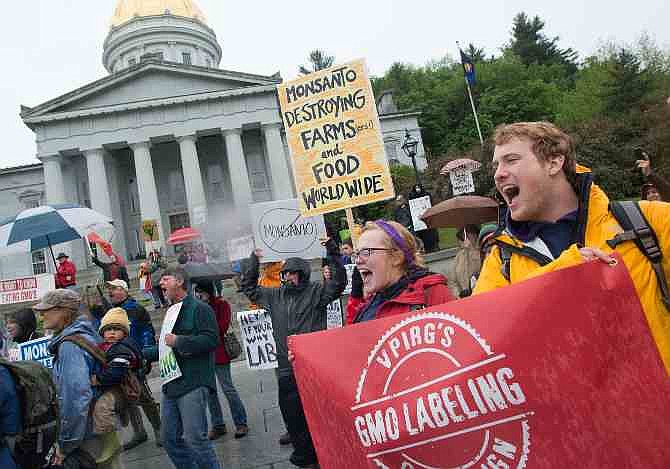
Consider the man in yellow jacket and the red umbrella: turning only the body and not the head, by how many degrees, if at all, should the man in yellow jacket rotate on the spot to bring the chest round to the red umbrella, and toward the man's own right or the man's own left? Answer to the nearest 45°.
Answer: approximately 90° to the man's own right

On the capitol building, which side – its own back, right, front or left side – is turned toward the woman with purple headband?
front

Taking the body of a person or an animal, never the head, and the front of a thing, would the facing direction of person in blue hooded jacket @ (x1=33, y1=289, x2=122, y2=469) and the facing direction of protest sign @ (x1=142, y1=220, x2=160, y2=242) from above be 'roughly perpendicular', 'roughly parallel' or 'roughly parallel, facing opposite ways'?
roughly perpendicular

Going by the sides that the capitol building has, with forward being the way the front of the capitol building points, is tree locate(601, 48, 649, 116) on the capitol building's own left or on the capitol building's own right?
on the capitol building's own left

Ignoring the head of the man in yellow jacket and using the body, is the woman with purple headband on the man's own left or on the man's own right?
on the man's own right

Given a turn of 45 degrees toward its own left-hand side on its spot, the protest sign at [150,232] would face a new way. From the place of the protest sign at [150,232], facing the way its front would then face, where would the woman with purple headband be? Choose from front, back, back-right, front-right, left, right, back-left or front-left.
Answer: front-right

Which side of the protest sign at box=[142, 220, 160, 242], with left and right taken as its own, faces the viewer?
front

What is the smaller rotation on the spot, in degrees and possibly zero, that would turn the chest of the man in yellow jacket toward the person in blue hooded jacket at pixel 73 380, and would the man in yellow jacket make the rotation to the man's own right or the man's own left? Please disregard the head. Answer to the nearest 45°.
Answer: approximately 45° to the man's own right

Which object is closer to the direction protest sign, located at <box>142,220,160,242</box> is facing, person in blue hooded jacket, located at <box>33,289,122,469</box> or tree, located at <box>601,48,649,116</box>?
the person in blue hooded jacket

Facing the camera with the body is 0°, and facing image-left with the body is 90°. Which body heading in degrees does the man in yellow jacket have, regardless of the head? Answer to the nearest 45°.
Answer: approximately 45°

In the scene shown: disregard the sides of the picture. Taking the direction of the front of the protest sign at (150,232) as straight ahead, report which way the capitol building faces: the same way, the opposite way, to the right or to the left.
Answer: the same way

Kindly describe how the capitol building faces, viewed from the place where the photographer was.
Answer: facing the viewer
